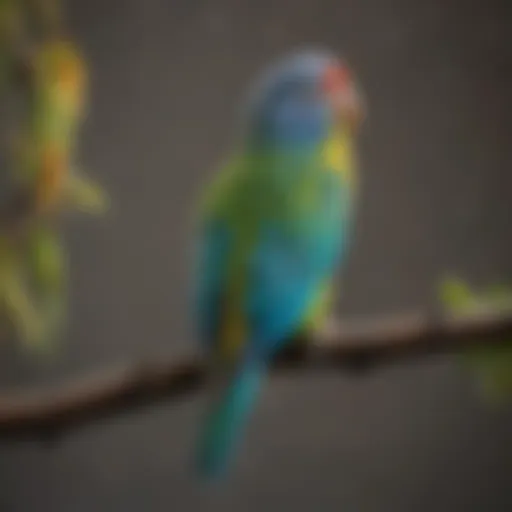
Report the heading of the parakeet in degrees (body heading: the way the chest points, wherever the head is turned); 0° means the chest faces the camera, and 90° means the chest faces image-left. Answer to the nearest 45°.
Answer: approximately 225°
